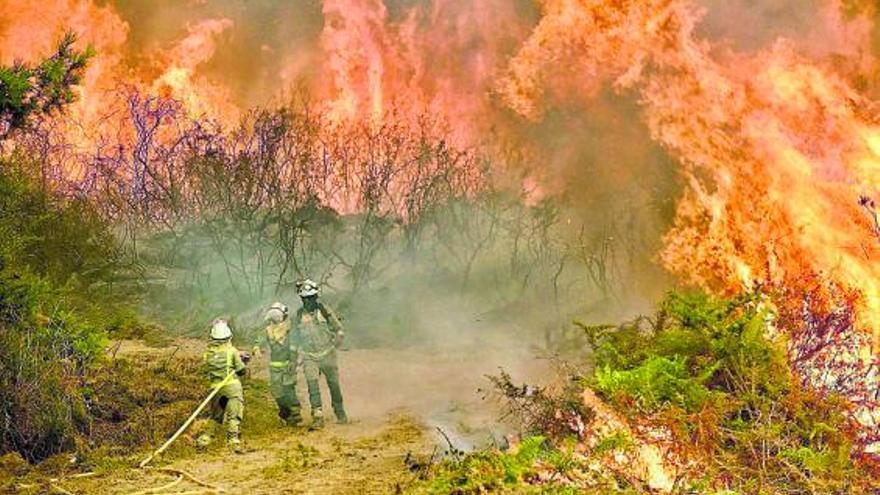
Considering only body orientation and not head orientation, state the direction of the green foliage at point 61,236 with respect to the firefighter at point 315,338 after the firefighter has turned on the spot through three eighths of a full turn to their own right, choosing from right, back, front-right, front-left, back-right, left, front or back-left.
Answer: front

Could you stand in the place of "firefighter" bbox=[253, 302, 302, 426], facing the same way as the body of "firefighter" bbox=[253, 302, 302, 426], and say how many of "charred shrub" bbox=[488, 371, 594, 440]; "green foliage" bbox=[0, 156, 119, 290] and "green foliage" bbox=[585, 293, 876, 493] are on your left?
2

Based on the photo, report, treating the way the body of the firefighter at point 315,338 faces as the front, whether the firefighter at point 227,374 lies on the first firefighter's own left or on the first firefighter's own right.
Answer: on the first firefighter's own right

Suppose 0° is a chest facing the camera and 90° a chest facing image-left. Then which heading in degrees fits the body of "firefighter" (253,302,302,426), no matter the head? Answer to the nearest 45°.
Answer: approximately 45°

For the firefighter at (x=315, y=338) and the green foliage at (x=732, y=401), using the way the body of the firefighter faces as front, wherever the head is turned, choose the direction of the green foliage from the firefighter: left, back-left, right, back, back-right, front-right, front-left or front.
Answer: front-left

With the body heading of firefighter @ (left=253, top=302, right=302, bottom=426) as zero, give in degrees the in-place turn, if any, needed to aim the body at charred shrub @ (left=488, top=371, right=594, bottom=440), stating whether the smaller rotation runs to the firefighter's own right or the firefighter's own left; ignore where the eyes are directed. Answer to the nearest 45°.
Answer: approximately 90° to the firefighter's own left

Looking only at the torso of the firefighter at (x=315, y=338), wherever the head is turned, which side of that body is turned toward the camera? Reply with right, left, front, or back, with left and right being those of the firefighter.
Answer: front
